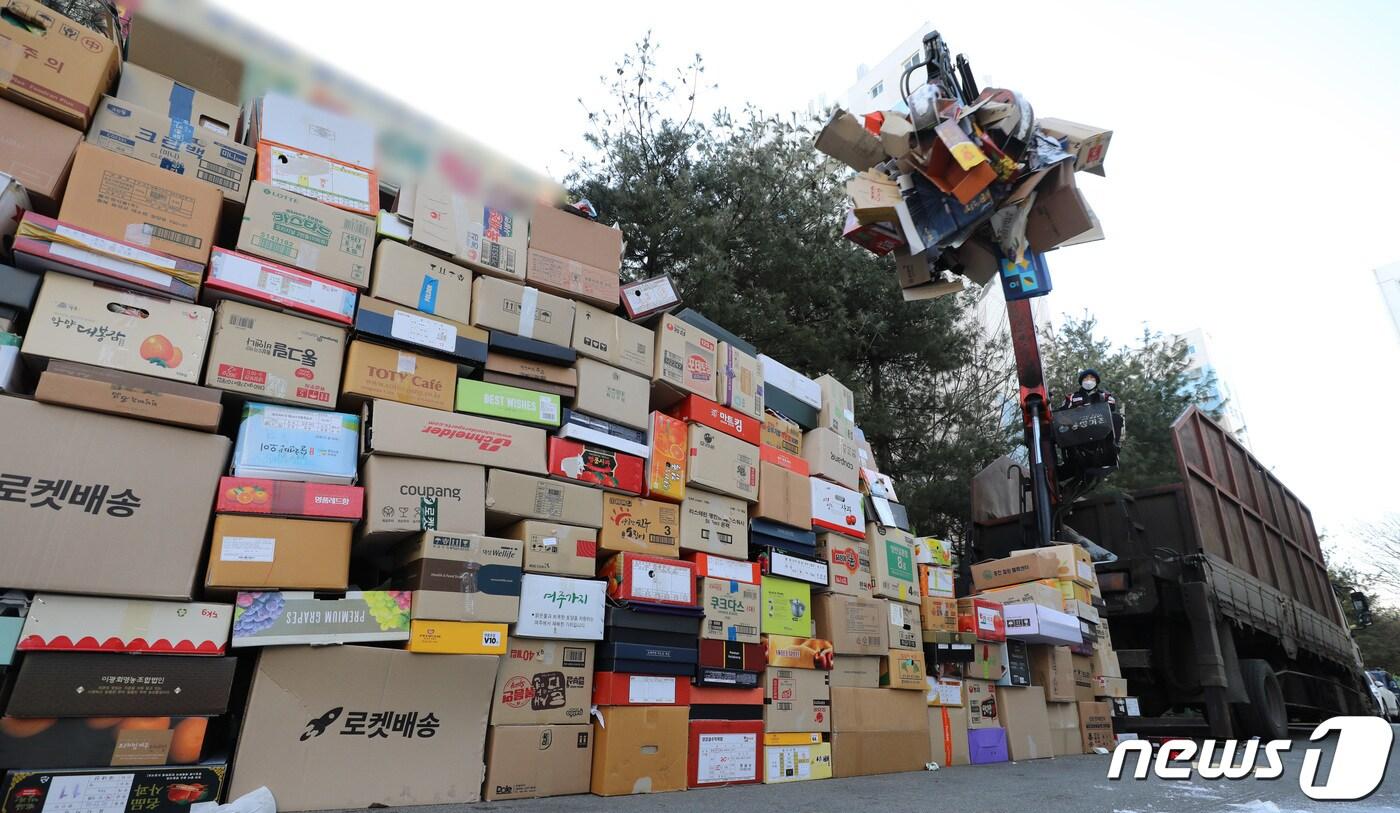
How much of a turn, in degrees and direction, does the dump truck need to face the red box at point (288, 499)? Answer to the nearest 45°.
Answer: approximately 180°

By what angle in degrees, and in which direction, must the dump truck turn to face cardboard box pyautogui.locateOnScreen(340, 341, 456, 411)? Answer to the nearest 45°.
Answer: approximately 180°

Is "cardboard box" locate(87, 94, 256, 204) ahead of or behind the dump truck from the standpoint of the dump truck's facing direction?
behind

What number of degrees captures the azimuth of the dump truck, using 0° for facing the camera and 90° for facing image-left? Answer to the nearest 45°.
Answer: approximately 225°

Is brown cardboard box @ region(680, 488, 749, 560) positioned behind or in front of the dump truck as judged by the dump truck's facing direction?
behind

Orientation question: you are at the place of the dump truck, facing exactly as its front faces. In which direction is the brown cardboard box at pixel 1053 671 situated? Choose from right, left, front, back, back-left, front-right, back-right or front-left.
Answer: back

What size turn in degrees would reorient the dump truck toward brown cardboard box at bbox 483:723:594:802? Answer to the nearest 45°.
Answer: approximately 180°

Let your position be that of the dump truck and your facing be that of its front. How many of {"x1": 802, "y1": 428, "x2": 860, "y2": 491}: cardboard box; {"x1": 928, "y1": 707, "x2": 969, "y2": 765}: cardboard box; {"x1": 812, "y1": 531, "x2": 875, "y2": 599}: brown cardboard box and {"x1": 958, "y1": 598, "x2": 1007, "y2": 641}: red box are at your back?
4

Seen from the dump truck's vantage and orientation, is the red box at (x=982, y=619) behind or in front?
behind

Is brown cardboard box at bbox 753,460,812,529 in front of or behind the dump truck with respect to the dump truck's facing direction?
behind

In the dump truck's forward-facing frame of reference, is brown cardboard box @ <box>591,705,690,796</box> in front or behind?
behind

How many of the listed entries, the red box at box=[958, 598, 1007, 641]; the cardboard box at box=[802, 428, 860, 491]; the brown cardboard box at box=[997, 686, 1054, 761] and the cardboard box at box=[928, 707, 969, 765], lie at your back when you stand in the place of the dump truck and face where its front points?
4
